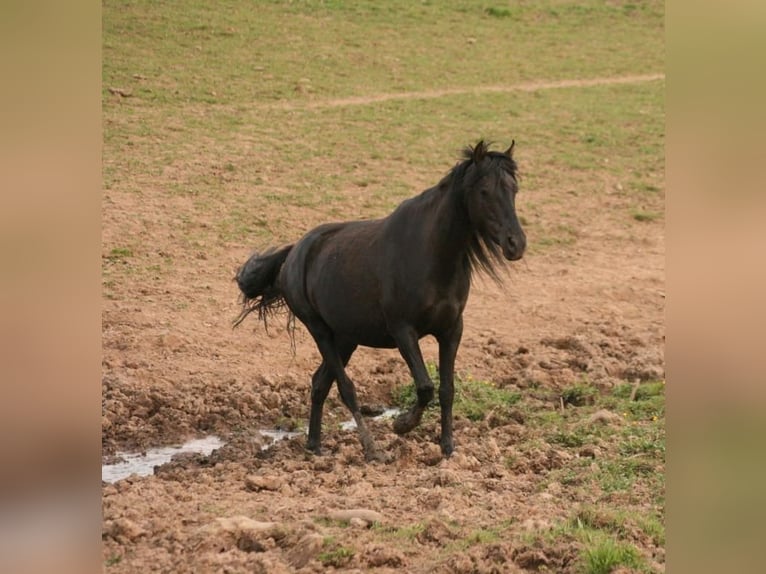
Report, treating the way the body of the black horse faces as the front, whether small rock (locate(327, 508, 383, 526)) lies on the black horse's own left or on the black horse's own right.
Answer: on the black horse's own right

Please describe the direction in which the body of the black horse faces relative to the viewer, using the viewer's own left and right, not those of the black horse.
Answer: facing the viewer and to the right of the viewer

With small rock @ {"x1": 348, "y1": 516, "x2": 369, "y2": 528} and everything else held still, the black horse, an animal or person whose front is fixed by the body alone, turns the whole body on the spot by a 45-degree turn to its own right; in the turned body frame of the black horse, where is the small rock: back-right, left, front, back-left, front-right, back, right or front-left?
front

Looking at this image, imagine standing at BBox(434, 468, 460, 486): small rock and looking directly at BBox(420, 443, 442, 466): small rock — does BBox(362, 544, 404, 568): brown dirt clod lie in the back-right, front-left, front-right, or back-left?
back-left

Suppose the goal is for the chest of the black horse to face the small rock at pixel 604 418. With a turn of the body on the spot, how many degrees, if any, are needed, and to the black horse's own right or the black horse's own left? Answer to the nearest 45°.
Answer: approximately 45° to the black horse's own left

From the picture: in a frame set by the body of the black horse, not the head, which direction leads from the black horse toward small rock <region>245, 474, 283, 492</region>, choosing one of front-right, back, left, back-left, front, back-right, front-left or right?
right

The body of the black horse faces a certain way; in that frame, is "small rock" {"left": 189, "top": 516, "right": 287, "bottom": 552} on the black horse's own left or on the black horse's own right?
on the black horse's own right

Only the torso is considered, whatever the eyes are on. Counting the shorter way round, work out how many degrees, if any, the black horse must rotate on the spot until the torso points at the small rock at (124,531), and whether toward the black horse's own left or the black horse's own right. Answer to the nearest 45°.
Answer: approximately 90° to the black horse's own right

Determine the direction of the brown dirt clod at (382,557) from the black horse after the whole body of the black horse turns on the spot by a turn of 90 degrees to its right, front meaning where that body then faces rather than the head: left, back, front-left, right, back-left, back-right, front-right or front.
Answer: front-left

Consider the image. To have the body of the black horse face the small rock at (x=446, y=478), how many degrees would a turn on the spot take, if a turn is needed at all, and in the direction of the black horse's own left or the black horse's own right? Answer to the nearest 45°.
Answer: approximately 45° to the black horse's own right
